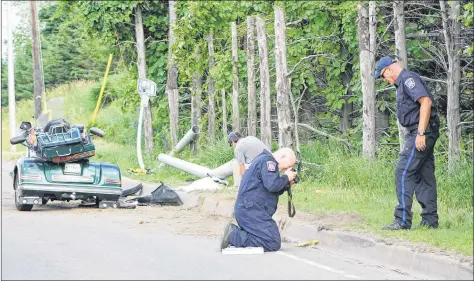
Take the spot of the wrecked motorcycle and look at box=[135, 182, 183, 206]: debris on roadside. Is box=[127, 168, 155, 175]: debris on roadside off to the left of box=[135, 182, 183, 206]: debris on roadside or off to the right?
left

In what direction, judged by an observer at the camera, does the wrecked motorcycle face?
facing away from the viewer

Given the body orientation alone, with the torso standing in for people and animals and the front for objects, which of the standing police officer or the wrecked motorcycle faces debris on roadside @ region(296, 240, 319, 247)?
the standing police officer

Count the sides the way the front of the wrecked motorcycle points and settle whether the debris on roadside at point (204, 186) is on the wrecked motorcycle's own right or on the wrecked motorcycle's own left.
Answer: on the wrecked motorcycle's own right

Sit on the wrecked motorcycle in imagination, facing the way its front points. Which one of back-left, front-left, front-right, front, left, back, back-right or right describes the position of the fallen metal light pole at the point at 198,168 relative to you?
front-right

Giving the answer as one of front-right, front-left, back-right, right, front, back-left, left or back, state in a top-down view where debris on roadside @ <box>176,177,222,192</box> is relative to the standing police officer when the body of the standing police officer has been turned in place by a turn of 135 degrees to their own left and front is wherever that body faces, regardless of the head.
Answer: back

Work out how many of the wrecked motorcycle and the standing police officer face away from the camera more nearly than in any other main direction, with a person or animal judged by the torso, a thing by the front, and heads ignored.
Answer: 1

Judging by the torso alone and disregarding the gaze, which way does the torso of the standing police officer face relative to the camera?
to the viewer's left

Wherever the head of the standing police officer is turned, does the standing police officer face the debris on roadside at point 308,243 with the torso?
yes

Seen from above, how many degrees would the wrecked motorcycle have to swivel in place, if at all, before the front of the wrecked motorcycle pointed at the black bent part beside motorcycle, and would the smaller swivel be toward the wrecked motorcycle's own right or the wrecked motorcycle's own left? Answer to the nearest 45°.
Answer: approximately 45° to the wrecked motorcycle's own right

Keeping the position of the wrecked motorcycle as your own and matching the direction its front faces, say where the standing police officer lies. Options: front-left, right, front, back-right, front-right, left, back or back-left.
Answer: back-right
